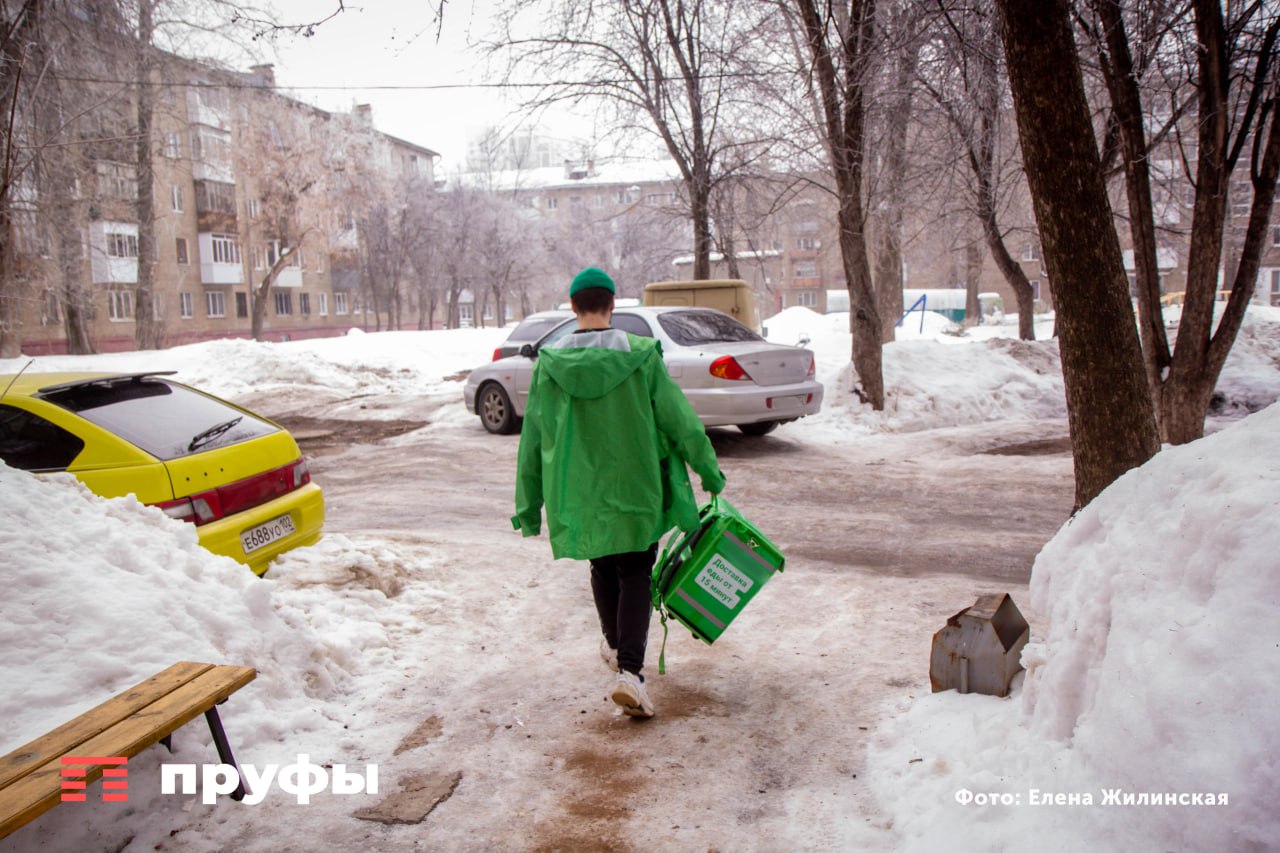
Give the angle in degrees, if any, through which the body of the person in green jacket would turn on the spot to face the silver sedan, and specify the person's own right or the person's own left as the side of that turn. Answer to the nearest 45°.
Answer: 0° — they already face it

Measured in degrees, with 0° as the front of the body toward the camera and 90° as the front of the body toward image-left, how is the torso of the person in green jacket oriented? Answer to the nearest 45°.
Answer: approximately 180°

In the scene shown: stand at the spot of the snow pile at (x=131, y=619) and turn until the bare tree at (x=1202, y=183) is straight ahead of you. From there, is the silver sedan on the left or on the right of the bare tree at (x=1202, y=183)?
left

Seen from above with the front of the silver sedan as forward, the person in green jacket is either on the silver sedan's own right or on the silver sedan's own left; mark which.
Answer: on the silver sedan's own left

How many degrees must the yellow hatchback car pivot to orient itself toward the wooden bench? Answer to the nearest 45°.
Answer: approximately 135° to its left

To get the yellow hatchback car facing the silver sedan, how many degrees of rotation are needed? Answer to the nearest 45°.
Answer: approximately 90° to its right

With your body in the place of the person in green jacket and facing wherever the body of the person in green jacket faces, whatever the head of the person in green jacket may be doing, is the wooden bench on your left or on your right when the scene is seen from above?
on your left

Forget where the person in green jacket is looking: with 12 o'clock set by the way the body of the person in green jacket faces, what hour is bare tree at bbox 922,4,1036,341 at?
The bare tree is roughly at 1 o'clock from the person in green jacket.

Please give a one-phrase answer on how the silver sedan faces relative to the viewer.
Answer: facing away from the viewer and to the left of the viewer

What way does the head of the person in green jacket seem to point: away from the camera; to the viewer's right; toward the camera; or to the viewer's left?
away from the camera
